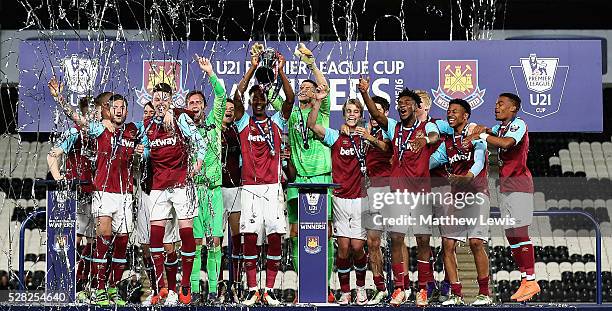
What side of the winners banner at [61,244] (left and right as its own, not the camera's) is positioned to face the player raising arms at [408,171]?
left

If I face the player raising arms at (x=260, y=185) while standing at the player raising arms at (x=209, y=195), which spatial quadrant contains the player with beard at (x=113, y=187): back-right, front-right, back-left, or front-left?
back-right

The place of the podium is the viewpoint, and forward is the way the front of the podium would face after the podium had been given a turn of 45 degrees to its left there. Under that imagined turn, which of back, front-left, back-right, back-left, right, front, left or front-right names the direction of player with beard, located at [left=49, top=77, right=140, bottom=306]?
back-right

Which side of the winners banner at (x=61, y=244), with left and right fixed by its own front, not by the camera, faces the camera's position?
front

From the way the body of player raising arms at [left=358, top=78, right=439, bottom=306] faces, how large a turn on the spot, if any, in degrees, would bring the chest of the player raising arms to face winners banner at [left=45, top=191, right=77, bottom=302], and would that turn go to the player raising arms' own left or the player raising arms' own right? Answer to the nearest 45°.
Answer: approximately 90° to the player raising arms' own right

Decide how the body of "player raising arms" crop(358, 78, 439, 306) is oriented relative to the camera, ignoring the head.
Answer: toward the camera

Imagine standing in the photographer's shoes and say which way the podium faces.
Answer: facing the viewer

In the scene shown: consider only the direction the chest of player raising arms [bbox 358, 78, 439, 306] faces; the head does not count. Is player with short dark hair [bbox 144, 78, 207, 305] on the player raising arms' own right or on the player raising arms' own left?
on the player raising arms' own right

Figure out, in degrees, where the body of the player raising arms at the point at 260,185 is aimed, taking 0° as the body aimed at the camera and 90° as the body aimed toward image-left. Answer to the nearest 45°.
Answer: approximately 0°

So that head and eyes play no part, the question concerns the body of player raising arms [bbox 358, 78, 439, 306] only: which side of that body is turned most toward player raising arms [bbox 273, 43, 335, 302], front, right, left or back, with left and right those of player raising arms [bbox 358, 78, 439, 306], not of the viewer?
right

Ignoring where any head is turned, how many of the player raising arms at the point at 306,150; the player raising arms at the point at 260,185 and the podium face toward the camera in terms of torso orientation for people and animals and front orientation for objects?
3
